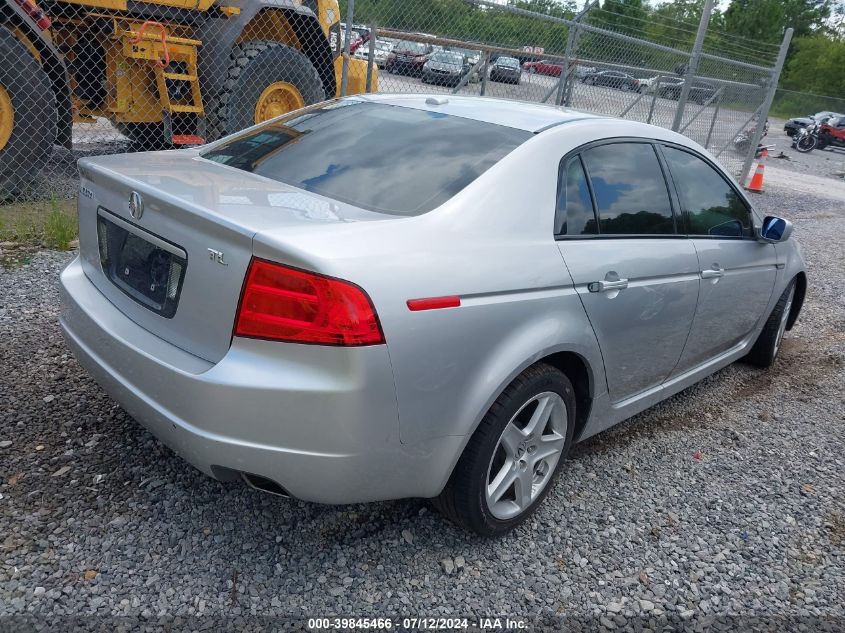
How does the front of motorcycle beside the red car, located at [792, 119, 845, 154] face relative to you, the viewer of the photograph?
facing the viewer and to the left of the viewer

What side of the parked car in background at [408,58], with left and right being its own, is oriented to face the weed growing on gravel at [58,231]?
front

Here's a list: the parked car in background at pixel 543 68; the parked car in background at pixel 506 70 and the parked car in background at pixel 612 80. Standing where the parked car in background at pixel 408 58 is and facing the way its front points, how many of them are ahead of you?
0

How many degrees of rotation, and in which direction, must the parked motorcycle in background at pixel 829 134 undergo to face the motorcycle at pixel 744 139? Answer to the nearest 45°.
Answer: approximately 45° to its left
